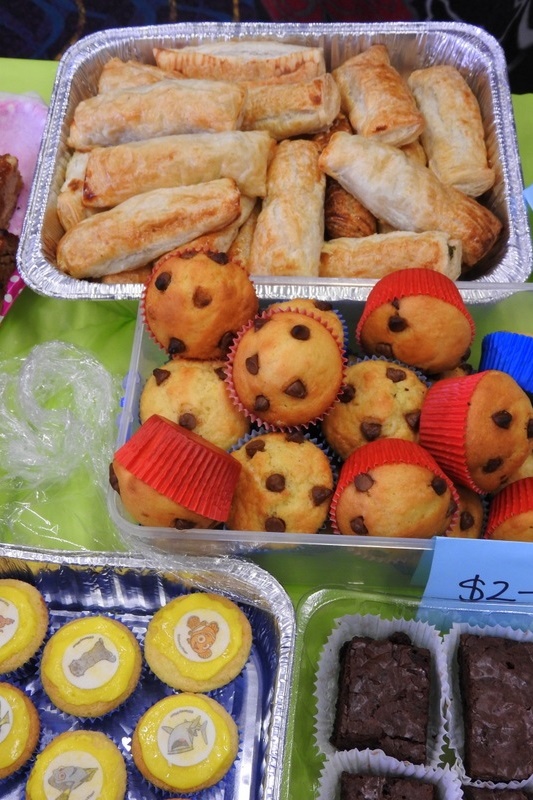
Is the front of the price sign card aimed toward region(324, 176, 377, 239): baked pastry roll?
no

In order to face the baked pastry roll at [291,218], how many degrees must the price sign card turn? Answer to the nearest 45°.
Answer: approximately 135° to its right

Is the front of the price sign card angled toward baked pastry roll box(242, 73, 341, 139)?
no

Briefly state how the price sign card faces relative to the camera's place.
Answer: facing the viewer

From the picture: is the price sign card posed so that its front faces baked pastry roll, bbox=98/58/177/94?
no

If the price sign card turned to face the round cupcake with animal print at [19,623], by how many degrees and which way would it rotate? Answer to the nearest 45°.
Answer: approximately 90° to its right
